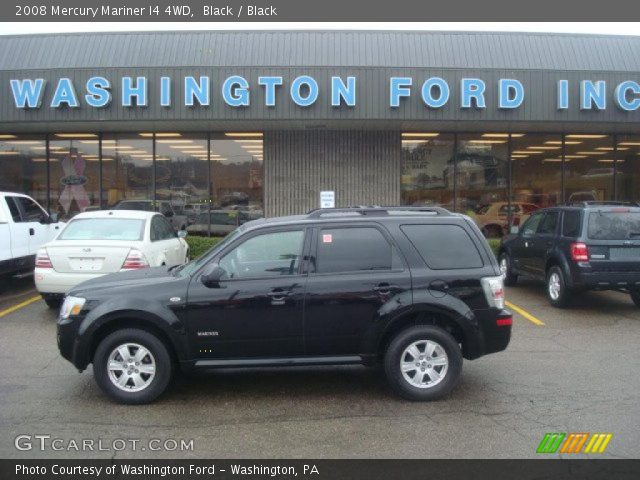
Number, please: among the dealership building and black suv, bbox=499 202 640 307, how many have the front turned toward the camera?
1

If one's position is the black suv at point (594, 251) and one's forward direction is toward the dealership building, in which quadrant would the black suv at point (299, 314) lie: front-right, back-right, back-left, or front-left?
back-left

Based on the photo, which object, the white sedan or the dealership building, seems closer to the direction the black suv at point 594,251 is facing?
the dealership building

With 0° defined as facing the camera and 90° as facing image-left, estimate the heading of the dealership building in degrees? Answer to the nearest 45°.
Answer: approximately 0°

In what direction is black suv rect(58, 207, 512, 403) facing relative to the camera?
to the viewer's left

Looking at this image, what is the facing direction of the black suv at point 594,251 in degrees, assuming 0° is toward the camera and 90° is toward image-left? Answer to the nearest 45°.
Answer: approximately 135°

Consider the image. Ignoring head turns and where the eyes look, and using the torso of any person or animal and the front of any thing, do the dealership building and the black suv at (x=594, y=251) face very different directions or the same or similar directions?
very different directions

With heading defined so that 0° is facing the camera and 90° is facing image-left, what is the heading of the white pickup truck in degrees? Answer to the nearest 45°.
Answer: approximately 225°

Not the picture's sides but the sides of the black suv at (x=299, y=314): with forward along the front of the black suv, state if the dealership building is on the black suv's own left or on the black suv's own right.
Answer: on the black suv's own right

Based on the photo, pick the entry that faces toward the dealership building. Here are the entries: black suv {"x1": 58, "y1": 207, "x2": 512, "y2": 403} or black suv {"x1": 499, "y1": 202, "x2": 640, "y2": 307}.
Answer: black suv {"x1": 499, "y1": 202, "x2": 640, "y2": 307}
